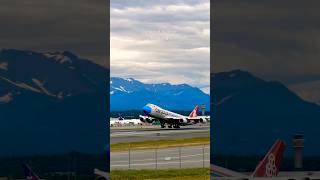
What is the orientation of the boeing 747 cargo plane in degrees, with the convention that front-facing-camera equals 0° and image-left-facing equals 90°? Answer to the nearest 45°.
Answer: approximately 45°
